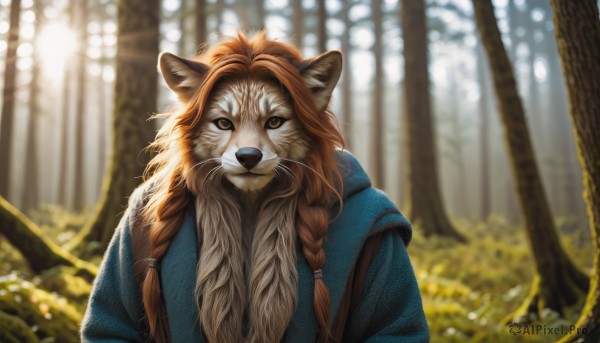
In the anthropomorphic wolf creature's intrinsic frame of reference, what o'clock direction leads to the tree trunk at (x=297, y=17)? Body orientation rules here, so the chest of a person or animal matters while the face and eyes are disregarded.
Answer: The tree trunk is roughly at 6 o'clock from the anthropomorphic wolf creature.

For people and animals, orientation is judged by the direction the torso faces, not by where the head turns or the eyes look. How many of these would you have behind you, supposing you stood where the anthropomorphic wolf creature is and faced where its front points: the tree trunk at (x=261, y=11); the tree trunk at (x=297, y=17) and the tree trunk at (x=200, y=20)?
3

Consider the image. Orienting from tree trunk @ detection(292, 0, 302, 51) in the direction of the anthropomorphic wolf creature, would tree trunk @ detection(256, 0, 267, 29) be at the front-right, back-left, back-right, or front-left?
back-right

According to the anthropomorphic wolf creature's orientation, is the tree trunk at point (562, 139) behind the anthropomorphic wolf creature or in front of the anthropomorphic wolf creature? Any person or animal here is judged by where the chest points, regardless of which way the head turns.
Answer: behind

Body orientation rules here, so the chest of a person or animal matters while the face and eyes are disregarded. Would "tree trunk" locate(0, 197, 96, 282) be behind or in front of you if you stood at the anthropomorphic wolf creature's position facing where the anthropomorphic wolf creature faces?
behind

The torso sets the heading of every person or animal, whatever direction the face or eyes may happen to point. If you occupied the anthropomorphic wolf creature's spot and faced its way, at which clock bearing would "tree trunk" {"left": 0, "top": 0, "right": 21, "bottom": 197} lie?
The tree trunk is roughly at 5 o'clock from the anthropomorphic wolf creature.

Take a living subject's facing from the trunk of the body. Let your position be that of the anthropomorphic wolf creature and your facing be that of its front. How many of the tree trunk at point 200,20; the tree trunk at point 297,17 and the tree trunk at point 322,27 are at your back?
3

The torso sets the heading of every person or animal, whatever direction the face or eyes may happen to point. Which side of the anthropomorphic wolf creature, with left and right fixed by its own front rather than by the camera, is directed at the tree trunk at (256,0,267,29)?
back

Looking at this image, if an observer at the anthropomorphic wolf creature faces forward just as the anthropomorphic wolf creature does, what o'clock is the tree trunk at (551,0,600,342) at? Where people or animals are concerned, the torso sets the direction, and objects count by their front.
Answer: The tree trunk is roughly at 8 o'clock from the anthropomorphic wolf creature.

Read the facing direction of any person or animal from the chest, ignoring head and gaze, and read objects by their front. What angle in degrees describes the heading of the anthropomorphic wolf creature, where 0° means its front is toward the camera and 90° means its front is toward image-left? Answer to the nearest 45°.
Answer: approximately 0°

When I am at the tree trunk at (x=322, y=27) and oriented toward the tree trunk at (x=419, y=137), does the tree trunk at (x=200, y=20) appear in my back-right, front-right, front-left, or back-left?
back-right

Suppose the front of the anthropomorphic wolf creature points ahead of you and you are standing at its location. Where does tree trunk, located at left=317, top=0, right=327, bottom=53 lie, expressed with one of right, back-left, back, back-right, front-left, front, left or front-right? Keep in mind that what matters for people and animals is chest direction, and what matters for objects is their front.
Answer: back

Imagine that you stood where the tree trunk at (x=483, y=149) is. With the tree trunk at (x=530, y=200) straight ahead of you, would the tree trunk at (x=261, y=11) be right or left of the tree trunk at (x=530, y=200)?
right

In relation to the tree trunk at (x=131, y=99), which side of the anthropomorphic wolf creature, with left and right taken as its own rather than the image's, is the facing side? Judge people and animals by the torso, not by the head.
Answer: back
